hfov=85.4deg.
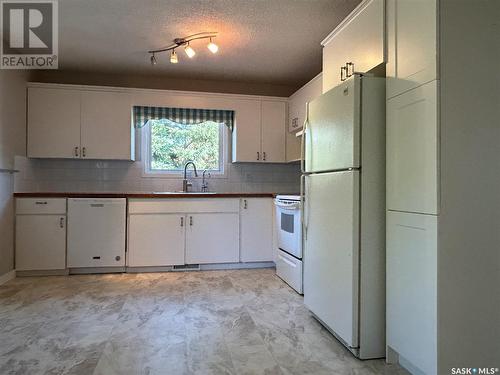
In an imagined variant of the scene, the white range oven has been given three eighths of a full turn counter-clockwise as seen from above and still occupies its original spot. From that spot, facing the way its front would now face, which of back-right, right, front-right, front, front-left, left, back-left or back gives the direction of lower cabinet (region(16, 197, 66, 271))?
back

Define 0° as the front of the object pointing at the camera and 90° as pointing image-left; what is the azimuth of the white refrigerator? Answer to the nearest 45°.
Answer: approximately 45°

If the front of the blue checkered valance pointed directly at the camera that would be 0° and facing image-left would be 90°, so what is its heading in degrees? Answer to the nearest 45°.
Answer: approximately 0°

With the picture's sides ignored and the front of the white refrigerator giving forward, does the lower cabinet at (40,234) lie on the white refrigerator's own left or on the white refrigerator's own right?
on the white refrigerator's own right

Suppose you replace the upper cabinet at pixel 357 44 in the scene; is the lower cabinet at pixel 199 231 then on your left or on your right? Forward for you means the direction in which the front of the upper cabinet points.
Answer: on your right

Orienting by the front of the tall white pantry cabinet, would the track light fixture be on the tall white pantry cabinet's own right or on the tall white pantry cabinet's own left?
on the tall white pantry cabinet's own right
